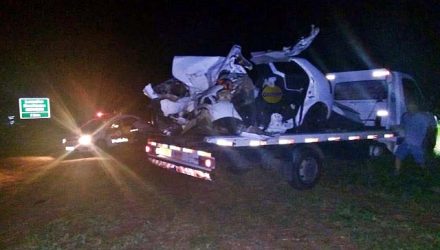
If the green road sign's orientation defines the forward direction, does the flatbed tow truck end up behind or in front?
in front

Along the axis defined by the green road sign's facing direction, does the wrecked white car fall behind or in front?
in front

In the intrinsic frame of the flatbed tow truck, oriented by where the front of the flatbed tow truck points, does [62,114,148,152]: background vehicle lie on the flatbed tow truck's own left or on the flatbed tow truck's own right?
on the flatbed tow truck's own left

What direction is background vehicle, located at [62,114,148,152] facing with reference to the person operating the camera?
facing the viewer and to the left of the viewer

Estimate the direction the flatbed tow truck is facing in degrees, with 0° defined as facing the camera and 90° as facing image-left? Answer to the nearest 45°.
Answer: approximately 225°

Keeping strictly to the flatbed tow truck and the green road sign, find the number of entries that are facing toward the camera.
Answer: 1

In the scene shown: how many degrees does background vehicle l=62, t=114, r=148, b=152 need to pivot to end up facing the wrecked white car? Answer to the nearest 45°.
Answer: approximately 45° to its left

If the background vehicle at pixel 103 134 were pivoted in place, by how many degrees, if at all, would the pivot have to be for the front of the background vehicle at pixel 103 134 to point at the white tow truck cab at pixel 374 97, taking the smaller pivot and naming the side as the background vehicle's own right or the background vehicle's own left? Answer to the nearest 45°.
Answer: approximately 90° to the background vehicle's own left

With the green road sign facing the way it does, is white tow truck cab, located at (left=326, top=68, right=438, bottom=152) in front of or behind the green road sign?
in front

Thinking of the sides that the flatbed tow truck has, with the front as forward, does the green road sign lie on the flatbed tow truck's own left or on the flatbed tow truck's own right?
on the flatbed tow truck's own left

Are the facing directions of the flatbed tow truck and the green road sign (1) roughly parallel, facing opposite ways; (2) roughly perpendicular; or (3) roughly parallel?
roughly perpendicular

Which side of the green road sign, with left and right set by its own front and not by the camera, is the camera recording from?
front
